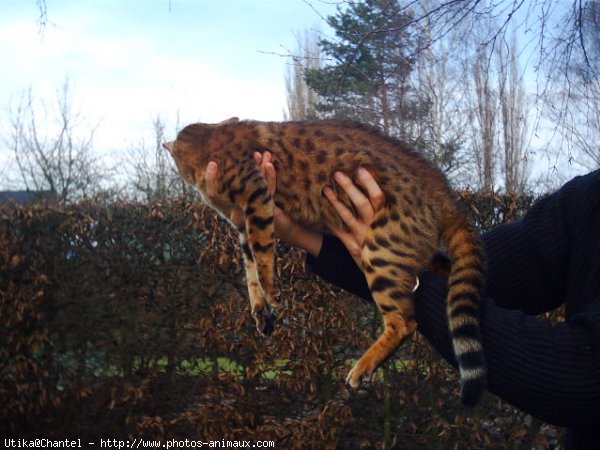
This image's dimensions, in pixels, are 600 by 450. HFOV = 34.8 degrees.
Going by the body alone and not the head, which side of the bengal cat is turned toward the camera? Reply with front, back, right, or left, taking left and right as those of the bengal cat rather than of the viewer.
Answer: left
